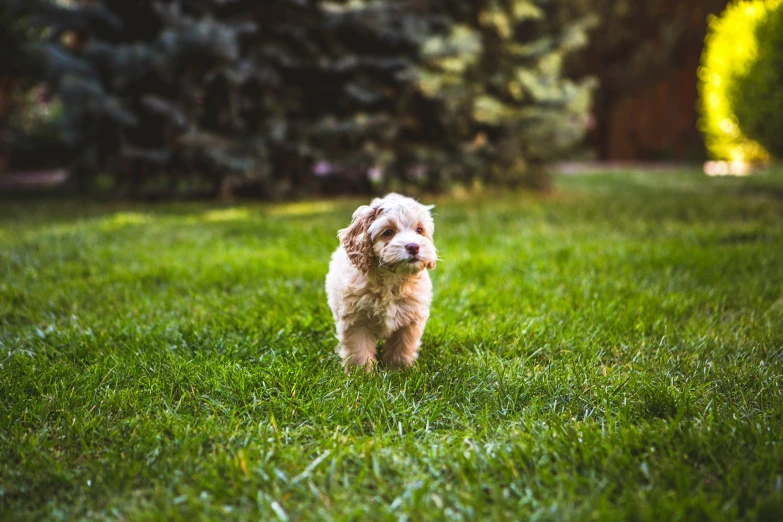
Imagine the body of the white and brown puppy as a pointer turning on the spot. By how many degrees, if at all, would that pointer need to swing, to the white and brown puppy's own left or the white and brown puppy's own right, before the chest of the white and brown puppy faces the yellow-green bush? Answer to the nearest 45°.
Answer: approximately 135° to the white and brown puppy's own left

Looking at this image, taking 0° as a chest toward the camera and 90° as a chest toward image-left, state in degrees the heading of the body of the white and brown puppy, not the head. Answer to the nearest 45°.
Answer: approximately 0°

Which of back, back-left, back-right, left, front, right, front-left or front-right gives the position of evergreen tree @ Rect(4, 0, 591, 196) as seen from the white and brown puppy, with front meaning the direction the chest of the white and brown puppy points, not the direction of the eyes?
back
